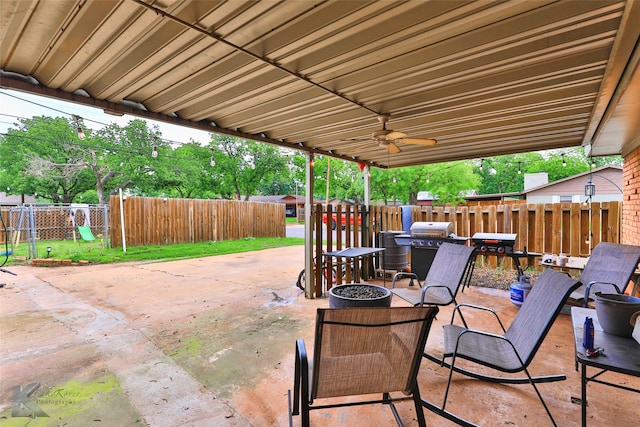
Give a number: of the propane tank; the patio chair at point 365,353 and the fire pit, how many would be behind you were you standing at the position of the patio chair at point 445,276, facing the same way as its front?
1

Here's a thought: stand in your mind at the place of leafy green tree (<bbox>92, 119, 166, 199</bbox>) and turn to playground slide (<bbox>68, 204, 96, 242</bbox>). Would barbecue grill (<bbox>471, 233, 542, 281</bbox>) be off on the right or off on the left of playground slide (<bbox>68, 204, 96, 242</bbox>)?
left

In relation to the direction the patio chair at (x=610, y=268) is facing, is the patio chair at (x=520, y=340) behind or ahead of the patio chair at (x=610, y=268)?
ahead

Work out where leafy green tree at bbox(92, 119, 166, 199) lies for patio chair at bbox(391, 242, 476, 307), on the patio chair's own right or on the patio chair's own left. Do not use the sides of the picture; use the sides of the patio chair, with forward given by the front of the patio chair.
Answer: on the patio chair's own right

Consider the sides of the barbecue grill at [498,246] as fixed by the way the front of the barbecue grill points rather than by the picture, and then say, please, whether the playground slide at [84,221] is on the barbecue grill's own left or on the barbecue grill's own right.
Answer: on the barbecue grill's own right

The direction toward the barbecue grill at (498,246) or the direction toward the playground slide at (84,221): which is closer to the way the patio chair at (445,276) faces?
the playground slide

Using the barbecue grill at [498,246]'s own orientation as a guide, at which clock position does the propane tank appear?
The propane tank is roughly at 11 o'clock from the barbecue grill.

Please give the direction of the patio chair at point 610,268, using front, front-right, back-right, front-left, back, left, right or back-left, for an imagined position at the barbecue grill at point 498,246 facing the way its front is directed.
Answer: front-left

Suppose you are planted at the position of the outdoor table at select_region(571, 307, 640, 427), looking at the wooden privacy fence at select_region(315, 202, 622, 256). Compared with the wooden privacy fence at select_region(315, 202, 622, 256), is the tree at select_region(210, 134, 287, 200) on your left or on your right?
left

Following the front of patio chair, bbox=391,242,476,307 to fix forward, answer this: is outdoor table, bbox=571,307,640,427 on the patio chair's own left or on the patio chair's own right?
on the patio chair's own left

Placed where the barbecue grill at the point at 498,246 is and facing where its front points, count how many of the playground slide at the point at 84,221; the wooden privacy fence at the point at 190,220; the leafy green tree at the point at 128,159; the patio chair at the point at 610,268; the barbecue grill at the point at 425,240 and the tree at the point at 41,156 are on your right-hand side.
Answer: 5

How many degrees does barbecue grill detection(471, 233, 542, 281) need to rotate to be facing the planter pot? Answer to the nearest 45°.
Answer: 0° — it already faces it

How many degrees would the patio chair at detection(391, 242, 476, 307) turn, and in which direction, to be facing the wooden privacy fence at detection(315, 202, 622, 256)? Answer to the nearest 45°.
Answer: approximately 180°
